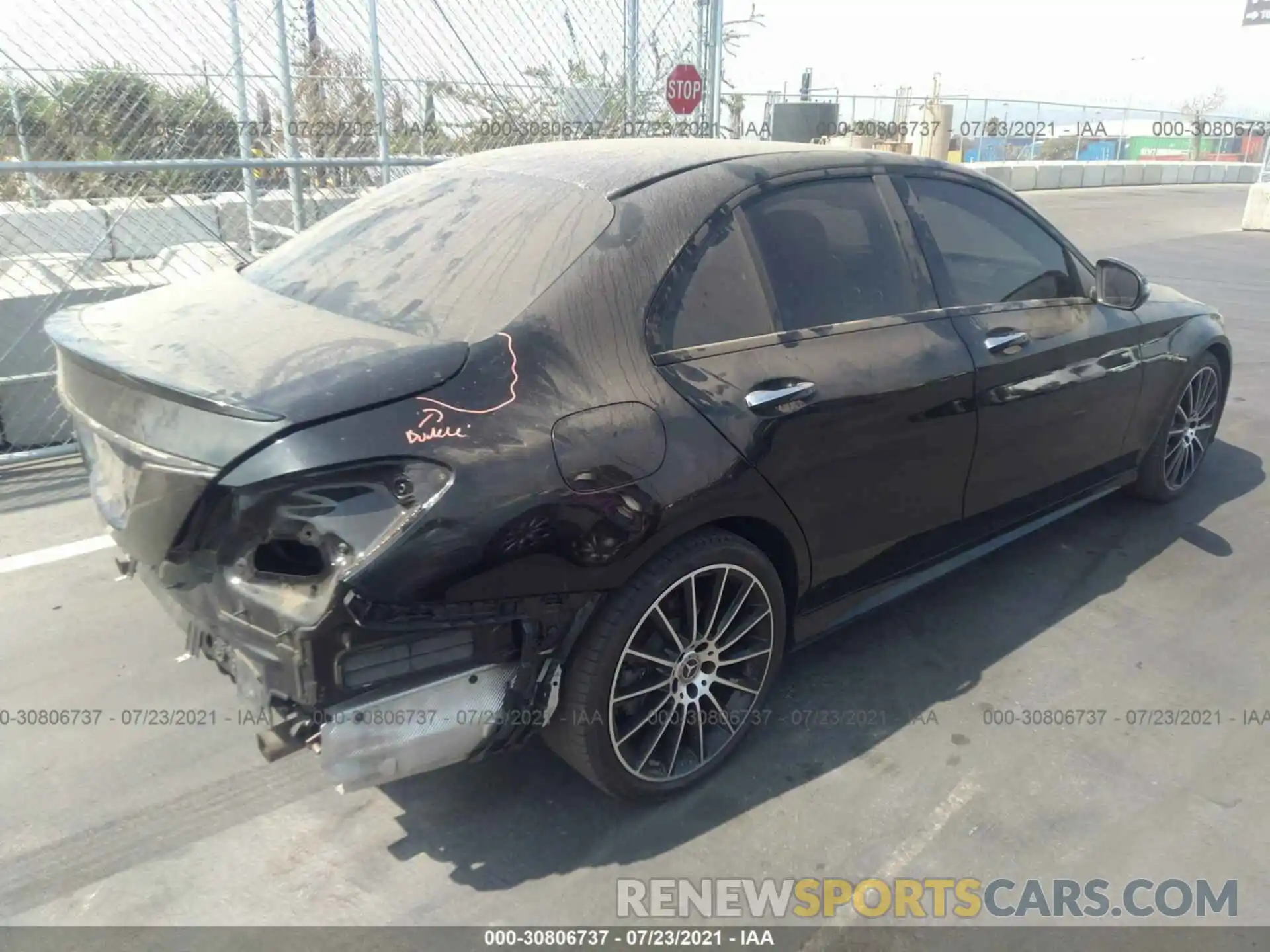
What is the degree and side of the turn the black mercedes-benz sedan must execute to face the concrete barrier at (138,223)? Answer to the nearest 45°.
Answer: approximately 90° to its left

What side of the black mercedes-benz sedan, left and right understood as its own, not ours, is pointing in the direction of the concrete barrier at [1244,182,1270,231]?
front

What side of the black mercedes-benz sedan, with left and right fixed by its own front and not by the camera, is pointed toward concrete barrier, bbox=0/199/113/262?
left

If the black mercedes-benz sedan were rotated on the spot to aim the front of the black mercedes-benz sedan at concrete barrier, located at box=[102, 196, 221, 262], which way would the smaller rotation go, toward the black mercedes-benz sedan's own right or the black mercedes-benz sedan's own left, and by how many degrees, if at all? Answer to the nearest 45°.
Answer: approximately 90° to the black mercedes-benz sedan's own left

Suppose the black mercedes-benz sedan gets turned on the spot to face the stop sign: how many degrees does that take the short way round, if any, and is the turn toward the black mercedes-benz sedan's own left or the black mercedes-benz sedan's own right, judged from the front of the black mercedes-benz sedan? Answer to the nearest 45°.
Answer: approximately 45° to the black mercedes-benz sedan's own left

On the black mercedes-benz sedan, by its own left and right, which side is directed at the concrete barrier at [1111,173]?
front

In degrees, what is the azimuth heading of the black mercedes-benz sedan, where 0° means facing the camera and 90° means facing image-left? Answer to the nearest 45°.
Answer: approximately 225°

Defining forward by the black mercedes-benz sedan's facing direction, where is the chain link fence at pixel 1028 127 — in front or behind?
in front

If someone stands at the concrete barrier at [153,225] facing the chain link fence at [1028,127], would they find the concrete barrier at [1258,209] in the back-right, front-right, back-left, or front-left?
front-right
